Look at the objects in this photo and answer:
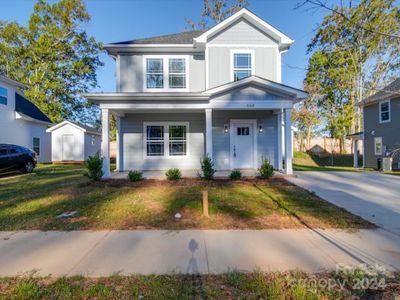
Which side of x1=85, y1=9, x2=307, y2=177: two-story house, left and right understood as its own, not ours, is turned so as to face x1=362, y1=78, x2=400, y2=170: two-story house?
left

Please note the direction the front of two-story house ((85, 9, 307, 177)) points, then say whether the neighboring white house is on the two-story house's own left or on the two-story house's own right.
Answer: on the two-story house's own right

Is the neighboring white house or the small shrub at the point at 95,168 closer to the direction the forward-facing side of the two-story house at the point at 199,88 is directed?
the small shrub

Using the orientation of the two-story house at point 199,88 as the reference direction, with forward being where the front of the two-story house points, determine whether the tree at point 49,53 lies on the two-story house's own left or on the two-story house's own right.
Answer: on the two-story house's own right

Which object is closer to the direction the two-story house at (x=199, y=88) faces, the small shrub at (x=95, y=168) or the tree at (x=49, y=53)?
the small shrub

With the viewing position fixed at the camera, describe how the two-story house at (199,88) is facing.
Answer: facing the viewer

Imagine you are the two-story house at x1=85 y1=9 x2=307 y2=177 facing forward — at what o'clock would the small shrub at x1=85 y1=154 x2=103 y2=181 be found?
The small shrub is roughly at 2 o'clock from the two-story house.

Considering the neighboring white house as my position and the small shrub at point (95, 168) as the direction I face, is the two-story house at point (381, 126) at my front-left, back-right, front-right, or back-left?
front-left

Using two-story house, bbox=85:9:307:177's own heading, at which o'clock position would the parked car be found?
The parked car is roughly at 3 o'clock from the two-story house.

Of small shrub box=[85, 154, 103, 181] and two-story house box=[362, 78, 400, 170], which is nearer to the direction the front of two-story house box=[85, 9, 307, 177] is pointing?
the small shrub

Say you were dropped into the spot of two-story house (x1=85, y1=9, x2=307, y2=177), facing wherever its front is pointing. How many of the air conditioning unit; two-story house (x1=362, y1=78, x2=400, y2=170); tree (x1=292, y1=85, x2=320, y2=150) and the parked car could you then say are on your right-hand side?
1

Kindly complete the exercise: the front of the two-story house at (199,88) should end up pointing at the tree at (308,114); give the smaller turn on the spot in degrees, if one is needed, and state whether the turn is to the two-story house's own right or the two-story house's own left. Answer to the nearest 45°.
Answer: approximately 135° to the two-story house's own left
